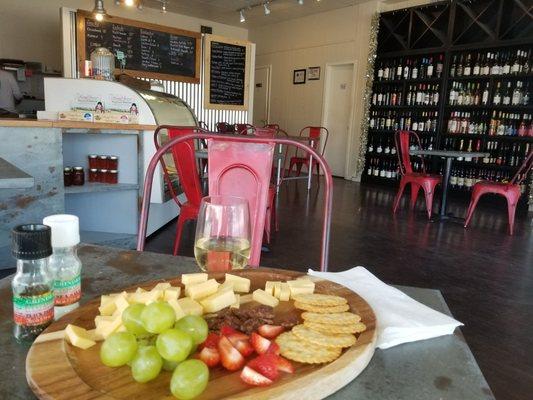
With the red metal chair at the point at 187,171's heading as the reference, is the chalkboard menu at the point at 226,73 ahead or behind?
ahead

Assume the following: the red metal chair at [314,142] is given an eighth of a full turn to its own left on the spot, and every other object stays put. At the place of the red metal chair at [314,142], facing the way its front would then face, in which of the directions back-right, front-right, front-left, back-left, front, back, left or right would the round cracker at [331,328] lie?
front

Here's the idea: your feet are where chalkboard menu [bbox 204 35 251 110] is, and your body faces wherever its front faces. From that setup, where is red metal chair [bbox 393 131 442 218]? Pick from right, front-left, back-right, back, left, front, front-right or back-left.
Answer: front

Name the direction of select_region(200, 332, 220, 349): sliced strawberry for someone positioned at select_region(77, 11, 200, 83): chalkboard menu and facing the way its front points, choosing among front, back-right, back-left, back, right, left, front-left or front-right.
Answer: front-right

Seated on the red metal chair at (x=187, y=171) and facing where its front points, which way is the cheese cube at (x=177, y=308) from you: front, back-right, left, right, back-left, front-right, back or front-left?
back-right

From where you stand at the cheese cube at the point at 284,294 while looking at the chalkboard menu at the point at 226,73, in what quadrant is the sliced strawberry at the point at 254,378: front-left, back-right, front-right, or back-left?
back-left

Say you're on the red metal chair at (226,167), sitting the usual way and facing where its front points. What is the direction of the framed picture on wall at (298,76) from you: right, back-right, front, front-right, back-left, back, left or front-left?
back

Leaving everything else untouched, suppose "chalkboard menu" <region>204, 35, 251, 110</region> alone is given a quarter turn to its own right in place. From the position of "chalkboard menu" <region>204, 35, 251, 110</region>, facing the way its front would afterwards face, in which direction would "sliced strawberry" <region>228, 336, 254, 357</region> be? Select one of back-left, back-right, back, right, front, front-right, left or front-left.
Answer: front-left

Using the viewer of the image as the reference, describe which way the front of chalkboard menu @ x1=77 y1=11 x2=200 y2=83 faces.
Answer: facing the viewer and to the right of the viewer

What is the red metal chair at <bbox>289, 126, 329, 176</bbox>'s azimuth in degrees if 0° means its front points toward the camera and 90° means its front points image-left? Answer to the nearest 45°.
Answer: approximately 45°

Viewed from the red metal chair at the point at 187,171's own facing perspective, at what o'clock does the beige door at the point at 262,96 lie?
The beige door is roughly at 11 o'clock from the red metal chair.

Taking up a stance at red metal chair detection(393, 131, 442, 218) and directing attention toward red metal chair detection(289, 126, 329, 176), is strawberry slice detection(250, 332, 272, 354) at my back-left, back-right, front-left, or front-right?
back-left

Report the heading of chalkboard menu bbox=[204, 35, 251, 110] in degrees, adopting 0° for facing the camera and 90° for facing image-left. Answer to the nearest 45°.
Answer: approximately 315°

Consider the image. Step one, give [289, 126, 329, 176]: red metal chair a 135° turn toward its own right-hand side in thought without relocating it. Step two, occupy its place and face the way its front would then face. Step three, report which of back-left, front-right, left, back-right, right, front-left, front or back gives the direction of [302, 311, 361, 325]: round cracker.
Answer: back

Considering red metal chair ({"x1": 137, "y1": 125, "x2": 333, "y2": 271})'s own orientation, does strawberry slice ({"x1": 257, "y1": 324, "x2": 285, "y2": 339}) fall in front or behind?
in front

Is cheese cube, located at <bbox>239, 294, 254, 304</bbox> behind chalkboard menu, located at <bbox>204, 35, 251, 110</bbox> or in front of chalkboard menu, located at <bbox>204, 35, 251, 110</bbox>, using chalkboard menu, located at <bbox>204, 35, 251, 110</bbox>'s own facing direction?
in front
